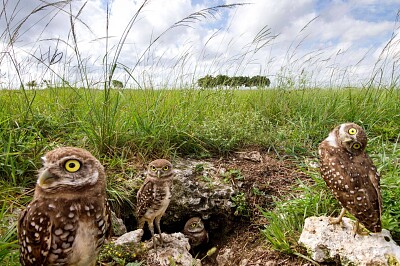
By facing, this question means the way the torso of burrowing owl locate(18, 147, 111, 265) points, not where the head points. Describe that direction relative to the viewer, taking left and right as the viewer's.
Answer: facing the viewer and to the right of the viewer

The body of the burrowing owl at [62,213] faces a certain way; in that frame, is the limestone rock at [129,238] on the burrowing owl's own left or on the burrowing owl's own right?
on the burrowing owl's own left

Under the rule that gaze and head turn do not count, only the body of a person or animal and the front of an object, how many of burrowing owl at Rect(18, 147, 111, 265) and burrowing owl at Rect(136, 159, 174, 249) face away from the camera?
0

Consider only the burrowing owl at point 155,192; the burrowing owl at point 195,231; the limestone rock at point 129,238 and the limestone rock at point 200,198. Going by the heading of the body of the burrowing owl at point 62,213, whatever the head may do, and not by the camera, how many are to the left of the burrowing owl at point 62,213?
4

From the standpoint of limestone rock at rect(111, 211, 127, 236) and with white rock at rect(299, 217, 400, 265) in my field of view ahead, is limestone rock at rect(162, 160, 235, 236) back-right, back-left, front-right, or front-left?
front-left

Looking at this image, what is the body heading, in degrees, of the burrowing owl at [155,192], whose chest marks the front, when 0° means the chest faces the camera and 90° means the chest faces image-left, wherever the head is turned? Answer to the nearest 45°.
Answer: approximately 315°

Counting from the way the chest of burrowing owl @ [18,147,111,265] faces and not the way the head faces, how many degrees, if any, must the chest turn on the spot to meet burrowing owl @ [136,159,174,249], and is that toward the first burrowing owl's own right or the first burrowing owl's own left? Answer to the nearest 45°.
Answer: approximately 90° to the first burrowing owl's own left

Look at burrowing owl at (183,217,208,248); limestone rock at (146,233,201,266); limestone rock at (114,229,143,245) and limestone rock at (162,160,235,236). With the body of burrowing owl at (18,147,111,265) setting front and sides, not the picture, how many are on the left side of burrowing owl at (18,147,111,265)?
4

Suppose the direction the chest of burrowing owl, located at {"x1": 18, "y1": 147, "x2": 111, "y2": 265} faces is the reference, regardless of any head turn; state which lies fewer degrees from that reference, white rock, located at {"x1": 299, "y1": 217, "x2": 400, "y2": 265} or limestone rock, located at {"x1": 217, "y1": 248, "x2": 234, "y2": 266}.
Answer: the white rock

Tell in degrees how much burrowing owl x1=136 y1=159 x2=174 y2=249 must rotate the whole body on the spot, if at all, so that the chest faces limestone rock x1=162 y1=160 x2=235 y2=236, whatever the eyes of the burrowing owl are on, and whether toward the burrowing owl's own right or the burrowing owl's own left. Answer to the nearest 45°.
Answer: approximately 90° to the burrowing owl's own left

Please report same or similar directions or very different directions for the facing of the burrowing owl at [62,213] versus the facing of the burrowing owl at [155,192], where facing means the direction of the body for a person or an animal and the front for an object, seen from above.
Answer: same or similar directions

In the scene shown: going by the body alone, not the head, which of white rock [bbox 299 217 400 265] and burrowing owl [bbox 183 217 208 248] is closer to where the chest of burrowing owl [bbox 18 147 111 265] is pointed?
the white rock
